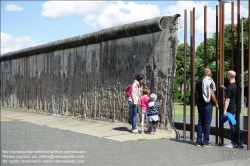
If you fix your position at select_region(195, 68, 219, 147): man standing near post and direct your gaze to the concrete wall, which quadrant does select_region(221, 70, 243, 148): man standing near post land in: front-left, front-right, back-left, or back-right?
back-right

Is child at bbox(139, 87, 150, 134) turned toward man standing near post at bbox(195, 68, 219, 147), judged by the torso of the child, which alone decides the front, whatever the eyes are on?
no
